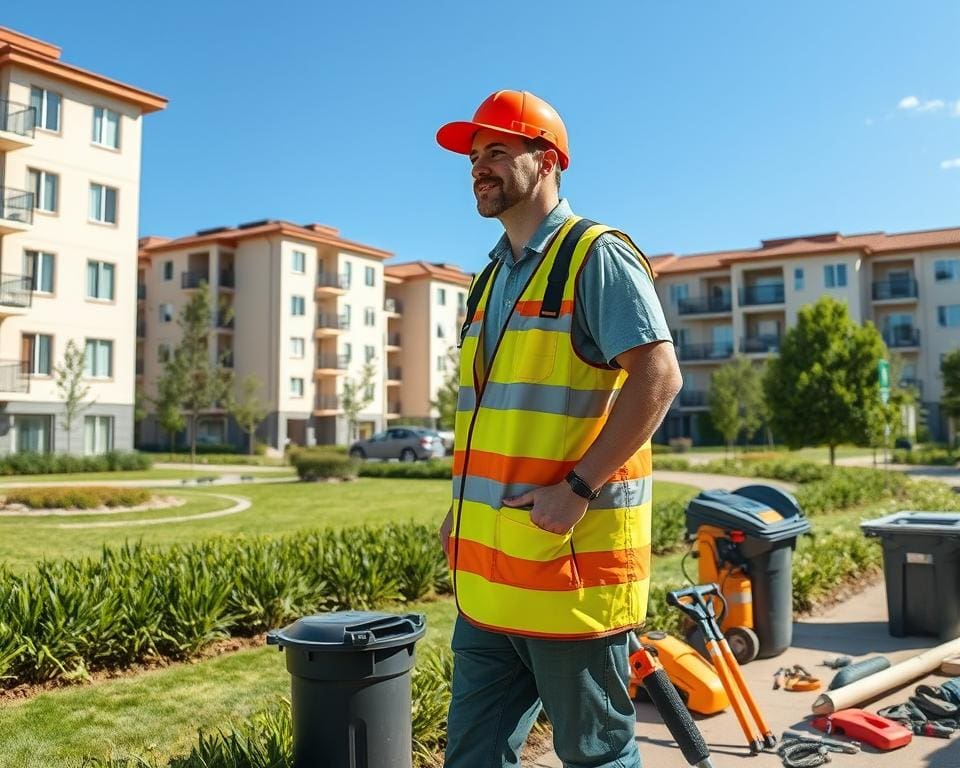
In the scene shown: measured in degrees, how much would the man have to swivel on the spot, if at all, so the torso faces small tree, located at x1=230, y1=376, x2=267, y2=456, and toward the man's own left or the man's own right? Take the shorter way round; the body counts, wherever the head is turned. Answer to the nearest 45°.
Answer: approximately 135° to the man's own right

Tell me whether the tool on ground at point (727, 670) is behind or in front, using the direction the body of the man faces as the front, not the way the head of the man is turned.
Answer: behind

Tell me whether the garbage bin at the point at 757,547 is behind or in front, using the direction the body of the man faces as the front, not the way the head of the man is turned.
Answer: behind

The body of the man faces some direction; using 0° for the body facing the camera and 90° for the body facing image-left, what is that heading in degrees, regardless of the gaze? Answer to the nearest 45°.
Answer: approximately 45°

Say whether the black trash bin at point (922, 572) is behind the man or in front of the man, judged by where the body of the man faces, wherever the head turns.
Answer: behind

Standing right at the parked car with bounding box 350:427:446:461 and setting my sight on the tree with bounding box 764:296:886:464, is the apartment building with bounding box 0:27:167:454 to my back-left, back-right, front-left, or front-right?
back-right

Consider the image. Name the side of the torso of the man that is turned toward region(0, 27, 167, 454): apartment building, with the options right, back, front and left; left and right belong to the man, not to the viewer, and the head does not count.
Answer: right

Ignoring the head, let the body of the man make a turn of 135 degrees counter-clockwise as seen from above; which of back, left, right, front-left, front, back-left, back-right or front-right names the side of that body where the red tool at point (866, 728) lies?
front-left

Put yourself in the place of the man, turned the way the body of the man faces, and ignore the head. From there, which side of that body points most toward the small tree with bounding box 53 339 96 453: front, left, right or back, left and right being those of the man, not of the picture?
right

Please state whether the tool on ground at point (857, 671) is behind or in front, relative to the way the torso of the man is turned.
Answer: behind

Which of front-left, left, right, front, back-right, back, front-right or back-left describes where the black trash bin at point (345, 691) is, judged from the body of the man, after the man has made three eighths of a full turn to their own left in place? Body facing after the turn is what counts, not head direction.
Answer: back-left

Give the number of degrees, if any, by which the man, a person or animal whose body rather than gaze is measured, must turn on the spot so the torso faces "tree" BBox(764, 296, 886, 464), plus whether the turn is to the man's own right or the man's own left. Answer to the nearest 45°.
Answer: approximately 135° to the man's own right

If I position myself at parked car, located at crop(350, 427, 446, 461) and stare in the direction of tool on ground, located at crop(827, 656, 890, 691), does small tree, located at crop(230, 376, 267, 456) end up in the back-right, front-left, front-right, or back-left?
back-right

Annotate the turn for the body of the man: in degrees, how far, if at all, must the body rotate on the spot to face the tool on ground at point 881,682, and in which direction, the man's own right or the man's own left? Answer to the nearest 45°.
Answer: approximately 180°

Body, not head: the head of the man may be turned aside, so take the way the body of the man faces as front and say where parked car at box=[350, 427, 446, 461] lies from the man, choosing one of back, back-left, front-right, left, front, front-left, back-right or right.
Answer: back-right
